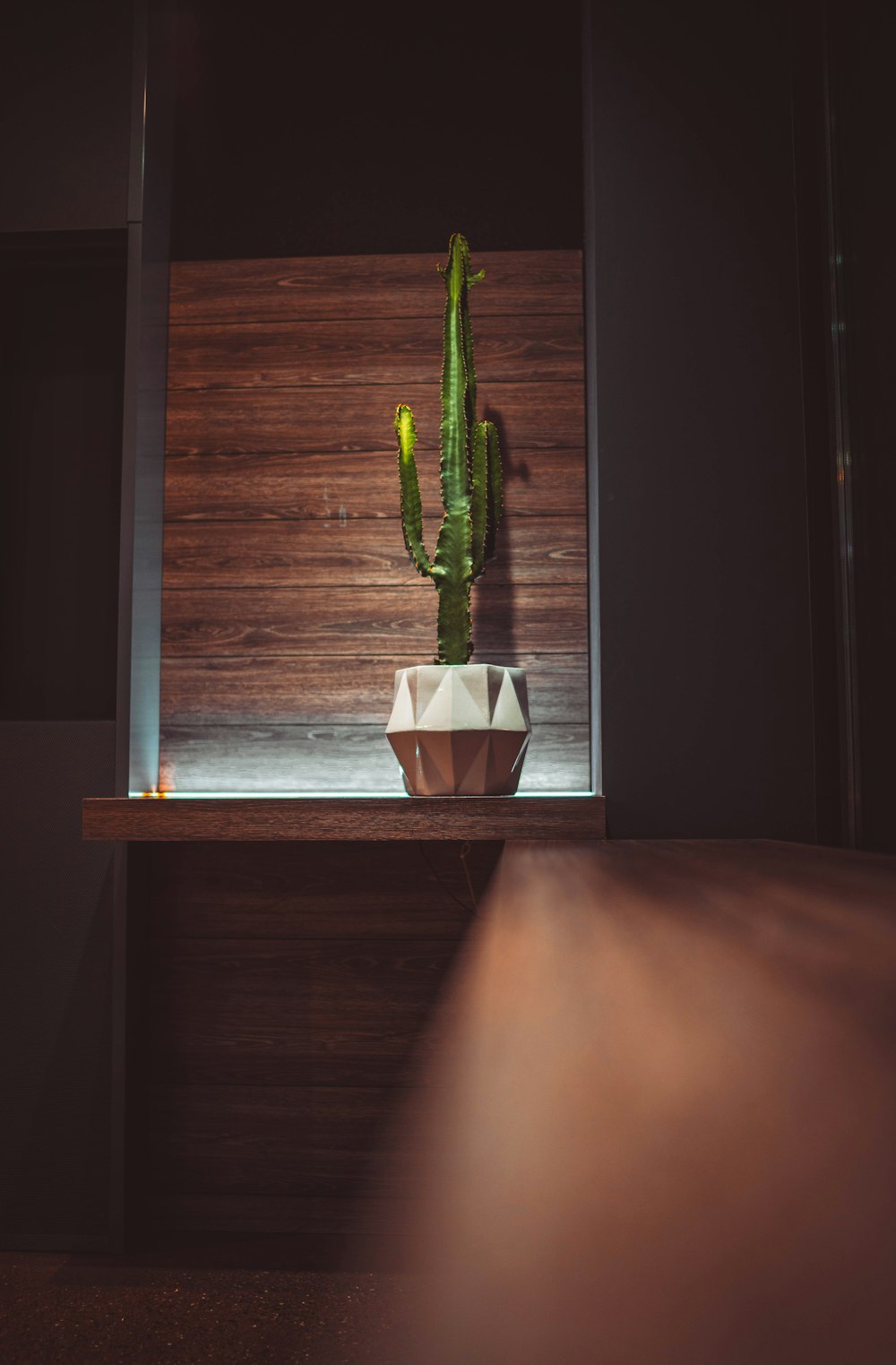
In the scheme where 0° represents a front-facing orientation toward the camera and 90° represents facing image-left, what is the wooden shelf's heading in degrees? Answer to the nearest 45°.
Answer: approximately 0°
